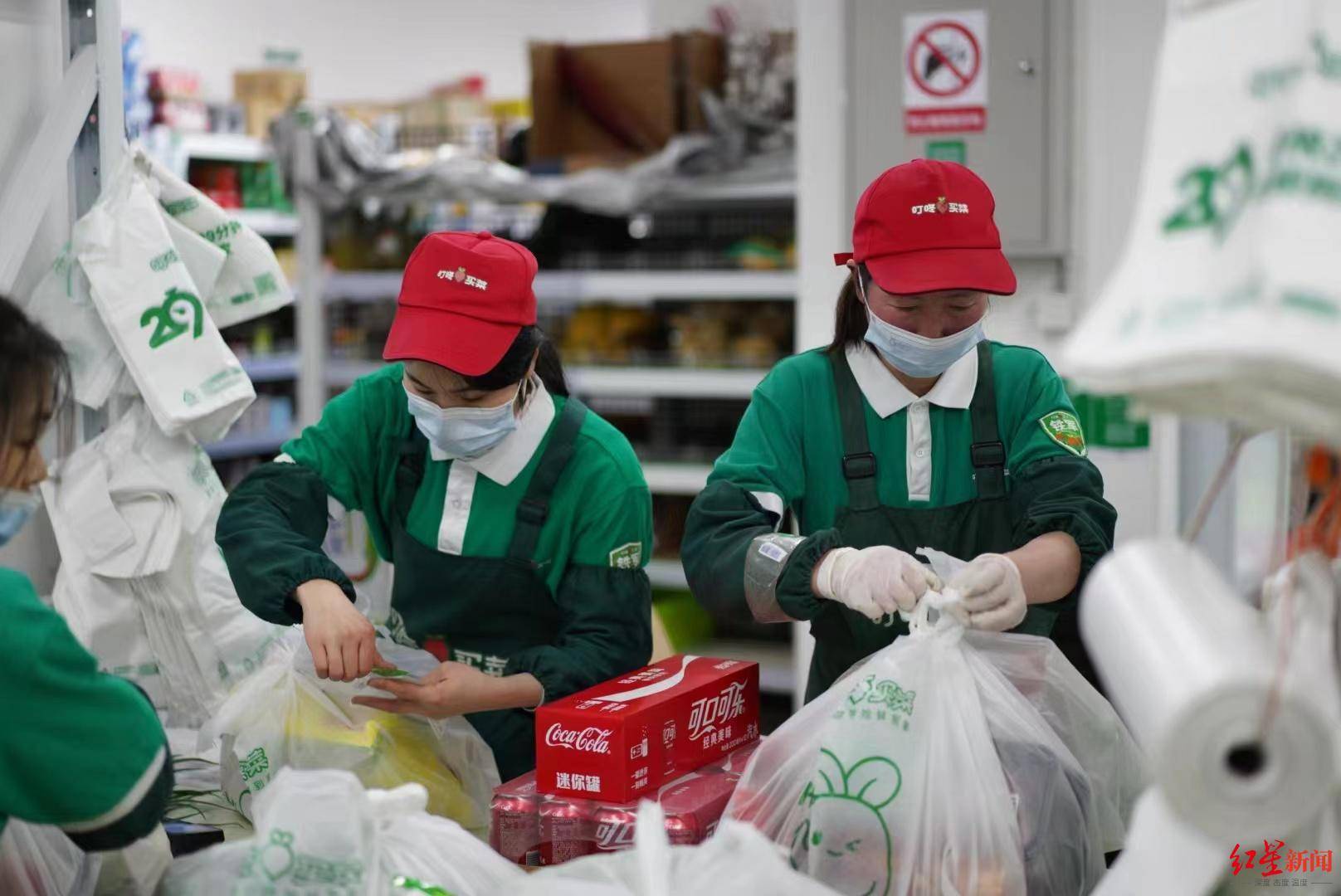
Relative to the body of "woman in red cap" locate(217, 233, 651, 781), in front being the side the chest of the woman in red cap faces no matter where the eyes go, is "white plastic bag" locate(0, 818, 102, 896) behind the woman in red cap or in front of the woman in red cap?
in front

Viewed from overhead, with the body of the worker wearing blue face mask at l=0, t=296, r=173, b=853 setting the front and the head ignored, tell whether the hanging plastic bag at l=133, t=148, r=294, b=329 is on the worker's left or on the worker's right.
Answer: on the worker's left

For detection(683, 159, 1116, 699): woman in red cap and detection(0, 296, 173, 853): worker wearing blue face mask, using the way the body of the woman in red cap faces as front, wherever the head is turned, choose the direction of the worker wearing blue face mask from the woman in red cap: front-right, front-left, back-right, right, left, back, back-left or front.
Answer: front-right

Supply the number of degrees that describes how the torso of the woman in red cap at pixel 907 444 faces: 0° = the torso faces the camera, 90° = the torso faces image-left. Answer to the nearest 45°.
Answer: approximately 0°

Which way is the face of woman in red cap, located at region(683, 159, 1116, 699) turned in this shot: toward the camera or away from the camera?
toward the camera

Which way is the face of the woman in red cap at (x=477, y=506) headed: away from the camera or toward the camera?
toward the camera

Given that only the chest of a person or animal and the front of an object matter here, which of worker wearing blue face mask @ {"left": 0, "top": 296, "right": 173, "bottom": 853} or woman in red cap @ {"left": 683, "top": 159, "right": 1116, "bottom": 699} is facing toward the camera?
the woman in red cap

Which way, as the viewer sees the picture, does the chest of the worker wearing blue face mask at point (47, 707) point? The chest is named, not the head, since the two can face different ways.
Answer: to the viewer's right

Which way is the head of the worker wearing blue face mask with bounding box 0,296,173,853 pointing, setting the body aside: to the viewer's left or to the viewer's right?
to the viewer's right

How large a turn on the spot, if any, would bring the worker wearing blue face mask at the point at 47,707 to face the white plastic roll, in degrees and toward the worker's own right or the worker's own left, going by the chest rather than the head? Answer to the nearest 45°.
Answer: approximately 45° to the worker's own right
